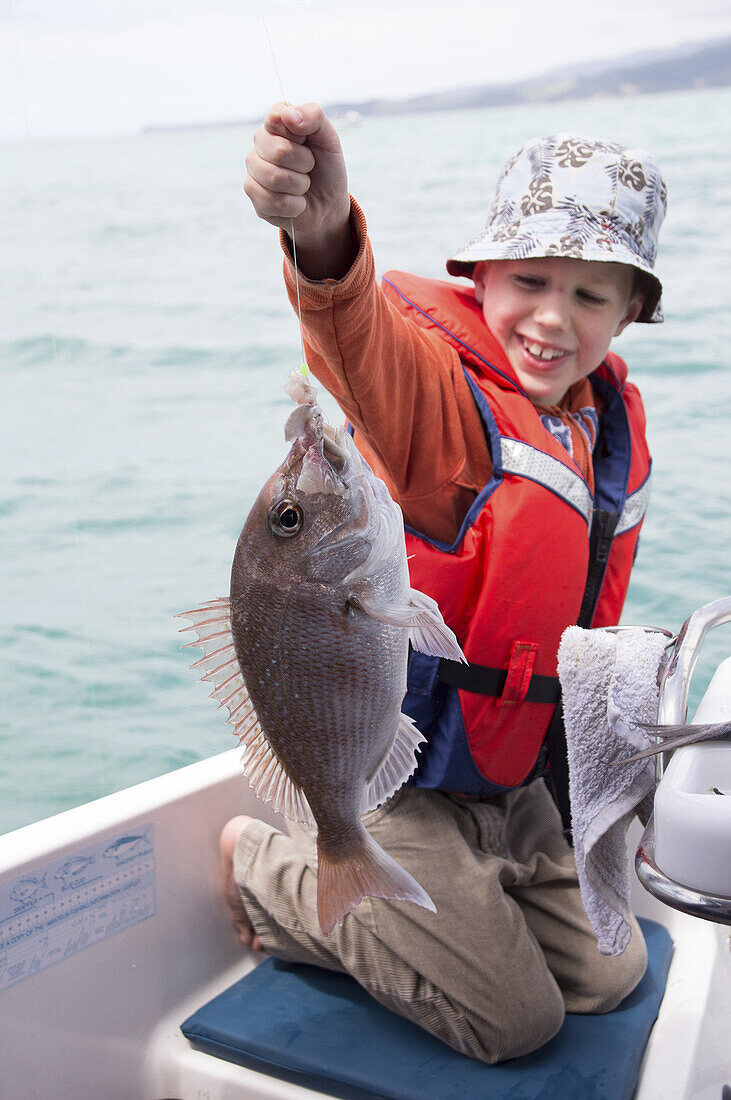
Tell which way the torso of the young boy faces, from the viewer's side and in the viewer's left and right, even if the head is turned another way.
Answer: facing the viewer and to the right of the viewer

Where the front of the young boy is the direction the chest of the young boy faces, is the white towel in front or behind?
in front
